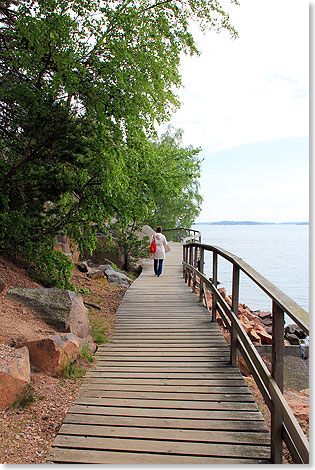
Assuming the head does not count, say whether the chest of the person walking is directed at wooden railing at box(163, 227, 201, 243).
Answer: yes

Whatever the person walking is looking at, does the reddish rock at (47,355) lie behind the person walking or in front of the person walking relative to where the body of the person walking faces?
behind

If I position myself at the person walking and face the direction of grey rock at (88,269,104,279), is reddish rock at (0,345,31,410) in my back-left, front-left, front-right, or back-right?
front-left

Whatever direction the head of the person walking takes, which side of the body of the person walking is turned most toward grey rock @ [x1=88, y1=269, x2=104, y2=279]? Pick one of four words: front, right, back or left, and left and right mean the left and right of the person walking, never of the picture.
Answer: left

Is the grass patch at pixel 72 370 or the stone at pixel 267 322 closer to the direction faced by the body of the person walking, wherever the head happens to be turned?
the stone

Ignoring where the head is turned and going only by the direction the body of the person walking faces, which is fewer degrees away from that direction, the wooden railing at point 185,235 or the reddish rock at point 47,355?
the wooden railing

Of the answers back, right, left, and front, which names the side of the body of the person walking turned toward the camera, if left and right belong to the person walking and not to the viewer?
back

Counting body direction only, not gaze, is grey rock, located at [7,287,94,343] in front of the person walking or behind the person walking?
behind

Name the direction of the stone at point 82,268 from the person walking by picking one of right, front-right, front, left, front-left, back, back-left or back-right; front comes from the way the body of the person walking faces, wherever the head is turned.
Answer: left

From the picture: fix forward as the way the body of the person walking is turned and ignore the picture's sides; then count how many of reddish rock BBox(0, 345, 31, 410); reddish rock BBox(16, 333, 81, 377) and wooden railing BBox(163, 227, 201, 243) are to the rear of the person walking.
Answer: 2
